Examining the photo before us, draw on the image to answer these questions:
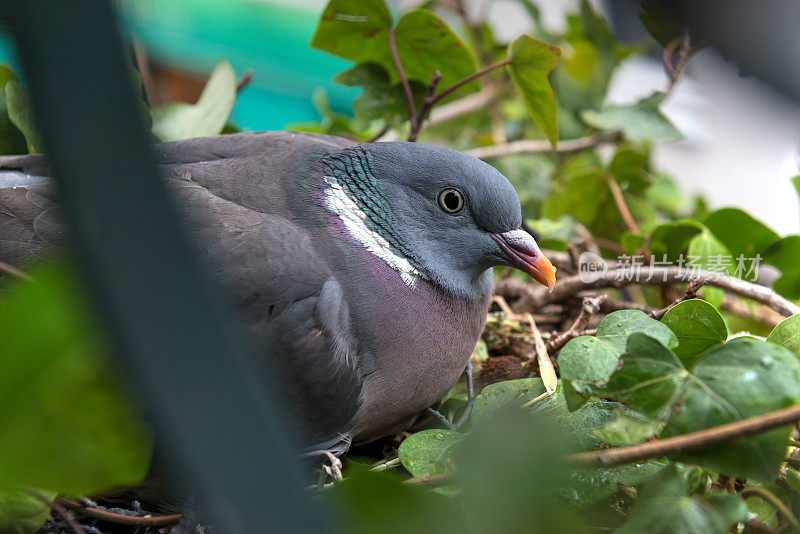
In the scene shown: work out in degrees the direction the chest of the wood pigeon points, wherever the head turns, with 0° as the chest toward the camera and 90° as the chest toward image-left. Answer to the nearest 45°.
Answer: approximately 270°

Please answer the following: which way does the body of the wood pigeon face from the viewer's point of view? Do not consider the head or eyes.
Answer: to the viewer's right
